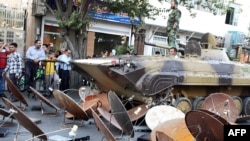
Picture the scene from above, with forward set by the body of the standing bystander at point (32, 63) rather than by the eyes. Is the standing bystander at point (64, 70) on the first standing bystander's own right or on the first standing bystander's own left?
on the first standing bystander's own left

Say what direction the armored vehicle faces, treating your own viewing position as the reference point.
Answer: facing the viewer and to the left of the viewer

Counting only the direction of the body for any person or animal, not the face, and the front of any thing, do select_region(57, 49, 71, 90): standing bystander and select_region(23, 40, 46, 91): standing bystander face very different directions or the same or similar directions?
same or similar directions

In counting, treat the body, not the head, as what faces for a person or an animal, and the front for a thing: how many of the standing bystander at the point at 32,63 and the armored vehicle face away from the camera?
0

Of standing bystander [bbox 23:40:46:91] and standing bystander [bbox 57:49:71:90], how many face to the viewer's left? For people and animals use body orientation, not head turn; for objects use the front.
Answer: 0

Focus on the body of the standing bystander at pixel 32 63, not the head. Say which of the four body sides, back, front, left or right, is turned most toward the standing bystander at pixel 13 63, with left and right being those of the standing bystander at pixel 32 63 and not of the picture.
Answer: right

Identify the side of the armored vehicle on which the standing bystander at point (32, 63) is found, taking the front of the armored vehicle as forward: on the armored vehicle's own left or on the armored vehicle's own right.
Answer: on the armored vehicle's own right

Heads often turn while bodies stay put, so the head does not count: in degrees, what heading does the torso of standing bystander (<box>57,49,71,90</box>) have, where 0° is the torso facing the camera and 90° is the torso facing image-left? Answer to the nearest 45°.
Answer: approximately 315°

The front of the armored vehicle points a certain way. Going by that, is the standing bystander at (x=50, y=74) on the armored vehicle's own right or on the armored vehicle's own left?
on the armored vehicle's own right

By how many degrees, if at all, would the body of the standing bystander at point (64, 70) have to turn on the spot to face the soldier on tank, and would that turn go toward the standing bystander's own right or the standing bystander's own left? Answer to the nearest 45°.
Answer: approximately 45° to the standing bystander's own left

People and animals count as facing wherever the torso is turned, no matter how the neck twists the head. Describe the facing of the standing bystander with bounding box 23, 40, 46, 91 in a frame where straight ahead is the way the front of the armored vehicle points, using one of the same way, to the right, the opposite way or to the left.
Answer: to the left

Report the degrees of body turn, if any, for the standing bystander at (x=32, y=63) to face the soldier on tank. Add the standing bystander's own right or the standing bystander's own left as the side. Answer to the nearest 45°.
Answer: approximately 45° to the standing bystander's own left
